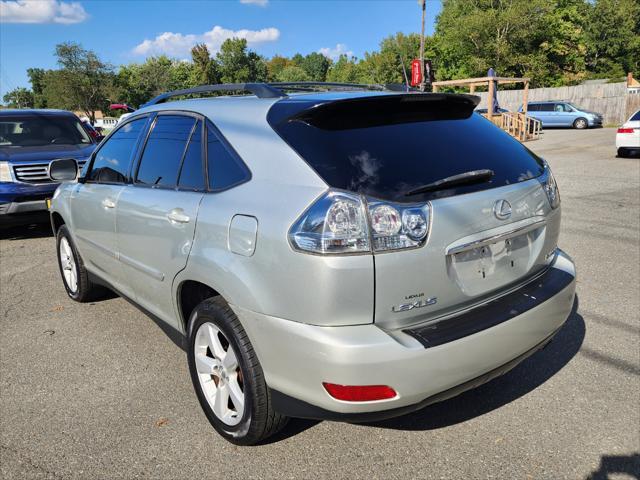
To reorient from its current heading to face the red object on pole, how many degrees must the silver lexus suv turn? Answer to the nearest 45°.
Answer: approximately 45° to its right

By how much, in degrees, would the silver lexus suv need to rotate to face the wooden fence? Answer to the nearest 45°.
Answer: approximately 90° to its right

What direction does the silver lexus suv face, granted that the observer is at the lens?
facing away from the viewer and to the left of the viewer

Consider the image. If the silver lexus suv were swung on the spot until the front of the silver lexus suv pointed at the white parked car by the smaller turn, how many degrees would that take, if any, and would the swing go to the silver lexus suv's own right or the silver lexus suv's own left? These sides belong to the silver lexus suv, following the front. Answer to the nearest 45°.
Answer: approximately 90° to the silver lexus suv's own right

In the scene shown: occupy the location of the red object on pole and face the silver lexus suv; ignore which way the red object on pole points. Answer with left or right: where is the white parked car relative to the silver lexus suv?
left
